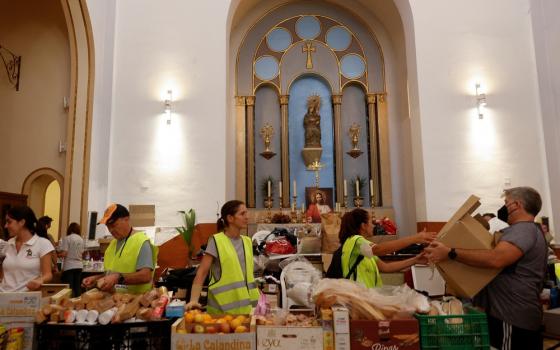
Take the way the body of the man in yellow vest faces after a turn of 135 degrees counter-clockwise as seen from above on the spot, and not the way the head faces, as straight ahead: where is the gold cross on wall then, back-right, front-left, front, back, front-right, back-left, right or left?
front-left

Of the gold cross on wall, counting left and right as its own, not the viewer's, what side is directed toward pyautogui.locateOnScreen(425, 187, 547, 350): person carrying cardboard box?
front

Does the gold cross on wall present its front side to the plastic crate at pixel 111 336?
yes

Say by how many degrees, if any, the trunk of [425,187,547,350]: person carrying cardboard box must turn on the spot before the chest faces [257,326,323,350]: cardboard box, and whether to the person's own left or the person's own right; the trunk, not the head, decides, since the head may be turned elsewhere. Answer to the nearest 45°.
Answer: approximately 45° to the person's own left

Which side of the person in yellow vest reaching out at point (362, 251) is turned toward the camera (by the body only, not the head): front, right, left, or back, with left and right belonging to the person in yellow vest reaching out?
right

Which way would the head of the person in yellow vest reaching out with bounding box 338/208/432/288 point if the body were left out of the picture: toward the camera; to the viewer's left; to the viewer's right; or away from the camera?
to the viewer's right

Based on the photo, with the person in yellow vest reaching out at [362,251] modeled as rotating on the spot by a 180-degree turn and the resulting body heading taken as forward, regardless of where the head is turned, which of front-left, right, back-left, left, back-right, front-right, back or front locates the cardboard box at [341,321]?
left

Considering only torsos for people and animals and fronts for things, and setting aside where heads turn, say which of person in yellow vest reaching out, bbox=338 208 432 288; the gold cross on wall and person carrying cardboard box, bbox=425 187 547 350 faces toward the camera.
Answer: the gold cross on wall

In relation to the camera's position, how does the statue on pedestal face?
facing the viewer

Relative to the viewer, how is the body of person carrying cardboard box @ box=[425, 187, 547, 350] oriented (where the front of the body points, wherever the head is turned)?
to the viewer's left

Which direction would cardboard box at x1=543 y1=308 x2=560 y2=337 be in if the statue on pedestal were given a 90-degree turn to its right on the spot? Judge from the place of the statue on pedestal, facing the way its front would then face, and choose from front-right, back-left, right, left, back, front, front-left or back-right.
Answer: left

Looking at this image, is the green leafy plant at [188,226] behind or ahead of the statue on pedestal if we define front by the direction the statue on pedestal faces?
ahead

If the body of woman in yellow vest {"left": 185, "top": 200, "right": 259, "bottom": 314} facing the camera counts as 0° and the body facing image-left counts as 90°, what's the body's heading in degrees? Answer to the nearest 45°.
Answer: approximately 315°
